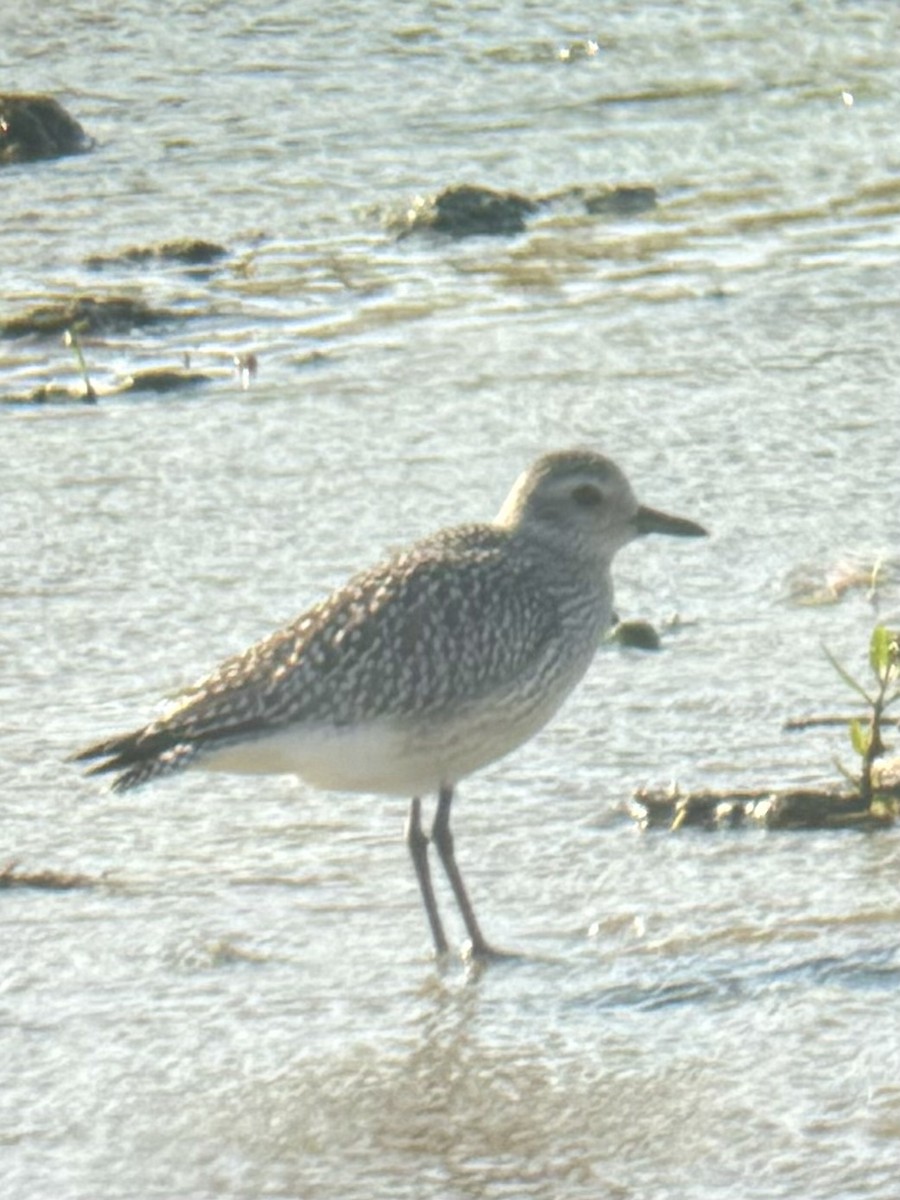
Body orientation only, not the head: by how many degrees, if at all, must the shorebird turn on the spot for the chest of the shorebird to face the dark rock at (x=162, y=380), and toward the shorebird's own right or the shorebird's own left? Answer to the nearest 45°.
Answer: approximately 90° to the shorebird's own left

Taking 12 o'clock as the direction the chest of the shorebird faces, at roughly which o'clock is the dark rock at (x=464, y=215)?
The dark rock is roughly at 9 o'clock from the shorebird.

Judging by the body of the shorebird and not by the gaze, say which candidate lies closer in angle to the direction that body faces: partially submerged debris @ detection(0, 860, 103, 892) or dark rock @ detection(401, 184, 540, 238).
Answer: the dark rock

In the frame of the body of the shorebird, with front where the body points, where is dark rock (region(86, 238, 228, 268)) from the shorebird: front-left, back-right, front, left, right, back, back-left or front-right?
left

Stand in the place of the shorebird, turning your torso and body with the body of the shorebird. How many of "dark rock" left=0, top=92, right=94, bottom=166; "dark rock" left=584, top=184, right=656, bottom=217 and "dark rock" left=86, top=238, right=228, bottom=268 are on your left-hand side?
3

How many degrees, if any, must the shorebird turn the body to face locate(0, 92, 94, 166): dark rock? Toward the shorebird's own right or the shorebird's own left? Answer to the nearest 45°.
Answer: approximately 90° to the shorebird's own left

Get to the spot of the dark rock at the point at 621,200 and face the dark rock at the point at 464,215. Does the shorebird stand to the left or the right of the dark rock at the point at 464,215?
left

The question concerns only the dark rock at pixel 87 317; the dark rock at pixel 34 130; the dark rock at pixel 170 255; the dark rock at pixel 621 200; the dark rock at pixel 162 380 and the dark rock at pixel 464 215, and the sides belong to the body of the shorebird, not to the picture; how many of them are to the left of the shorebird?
6

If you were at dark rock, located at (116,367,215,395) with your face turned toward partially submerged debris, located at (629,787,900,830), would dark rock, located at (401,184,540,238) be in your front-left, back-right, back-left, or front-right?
back-left

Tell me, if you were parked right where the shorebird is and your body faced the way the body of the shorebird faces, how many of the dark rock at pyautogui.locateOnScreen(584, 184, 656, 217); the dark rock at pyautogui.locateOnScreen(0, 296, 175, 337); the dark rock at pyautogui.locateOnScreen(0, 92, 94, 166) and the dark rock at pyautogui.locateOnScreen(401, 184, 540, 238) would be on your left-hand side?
4

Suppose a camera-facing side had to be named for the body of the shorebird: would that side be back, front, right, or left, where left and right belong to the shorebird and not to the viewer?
right

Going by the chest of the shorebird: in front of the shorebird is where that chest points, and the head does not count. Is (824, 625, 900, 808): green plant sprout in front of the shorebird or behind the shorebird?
in front

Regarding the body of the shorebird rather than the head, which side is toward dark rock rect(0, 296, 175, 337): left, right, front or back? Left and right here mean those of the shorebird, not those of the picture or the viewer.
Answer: left

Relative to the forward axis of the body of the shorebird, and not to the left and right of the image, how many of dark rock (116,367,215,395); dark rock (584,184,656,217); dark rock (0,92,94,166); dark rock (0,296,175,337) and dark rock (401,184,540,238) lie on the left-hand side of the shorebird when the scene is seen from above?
5
